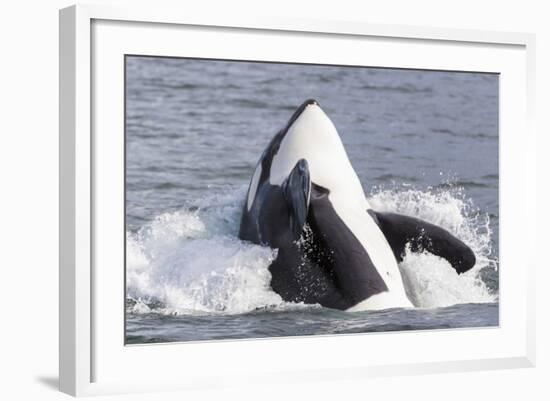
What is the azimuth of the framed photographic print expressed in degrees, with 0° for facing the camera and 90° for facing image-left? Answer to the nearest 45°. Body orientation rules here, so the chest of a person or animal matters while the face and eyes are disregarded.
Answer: approximately 315°
